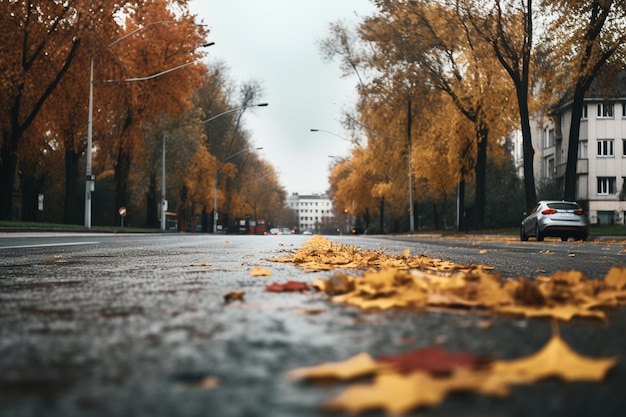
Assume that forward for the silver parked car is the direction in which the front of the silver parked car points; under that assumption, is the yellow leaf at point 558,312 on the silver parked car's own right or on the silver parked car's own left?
on the silver parked car's own left

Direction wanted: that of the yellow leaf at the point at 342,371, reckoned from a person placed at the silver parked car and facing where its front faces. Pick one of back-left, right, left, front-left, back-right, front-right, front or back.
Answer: back-left

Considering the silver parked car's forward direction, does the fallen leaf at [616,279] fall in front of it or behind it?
behind

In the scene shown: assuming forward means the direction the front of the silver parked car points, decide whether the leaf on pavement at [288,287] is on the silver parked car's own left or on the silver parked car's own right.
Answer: on the silver parked car's own left

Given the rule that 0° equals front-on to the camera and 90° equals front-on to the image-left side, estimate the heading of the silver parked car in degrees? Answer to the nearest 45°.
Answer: approximately 135°

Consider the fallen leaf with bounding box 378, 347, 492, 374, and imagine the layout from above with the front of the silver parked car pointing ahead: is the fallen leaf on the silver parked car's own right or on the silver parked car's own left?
on the silver parked car's own left

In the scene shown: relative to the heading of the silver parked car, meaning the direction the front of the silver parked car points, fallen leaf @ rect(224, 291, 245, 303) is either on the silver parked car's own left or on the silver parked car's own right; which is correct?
on the silver parked car's own left

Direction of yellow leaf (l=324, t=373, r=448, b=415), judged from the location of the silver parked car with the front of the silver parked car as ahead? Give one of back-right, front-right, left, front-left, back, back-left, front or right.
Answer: back-left

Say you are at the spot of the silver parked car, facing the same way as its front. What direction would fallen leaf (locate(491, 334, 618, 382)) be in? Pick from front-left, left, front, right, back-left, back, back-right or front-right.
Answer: back-left

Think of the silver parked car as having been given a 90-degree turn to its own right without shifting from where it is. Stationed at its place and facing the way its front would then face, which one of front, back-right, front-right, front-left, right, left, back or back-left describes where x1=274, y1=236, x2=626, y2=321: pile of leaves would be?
back-right
